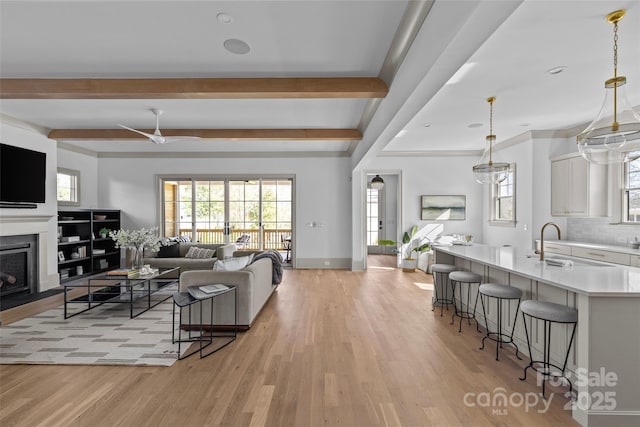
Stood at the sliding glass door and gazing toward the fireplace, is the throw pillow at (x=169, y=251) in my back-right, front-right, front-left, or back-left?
front-left

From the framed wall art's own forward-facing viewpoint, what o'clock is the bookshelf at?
The bookshelf is roughly at 2 o'clock from the framed wall art.

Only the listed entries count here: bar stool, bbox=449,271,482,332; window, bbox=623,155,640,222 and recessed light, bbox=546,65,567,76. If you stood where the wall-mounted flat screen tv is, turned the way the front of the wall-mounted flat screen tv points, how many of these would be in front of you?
3

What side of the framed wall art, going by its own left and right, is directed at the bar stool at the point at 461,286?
front

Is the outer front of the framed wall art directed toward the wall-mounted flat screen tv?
no

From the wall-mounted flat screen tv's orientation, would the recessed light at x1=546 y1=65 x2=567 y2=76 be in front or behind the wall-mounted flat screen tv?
in front

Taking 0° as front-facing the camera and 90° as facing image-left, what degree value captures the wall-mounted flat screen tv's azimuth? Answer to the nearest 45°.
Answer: approximately 315°

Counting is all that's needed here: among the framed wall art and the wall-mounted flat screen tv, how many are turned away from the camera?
0

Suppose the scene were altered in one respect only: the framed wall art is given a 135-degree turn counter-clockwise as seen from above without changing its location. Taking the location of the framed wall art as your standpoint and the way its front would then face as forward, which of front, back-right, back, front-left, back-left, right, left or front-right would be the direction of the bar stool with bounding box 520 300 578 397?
back-right

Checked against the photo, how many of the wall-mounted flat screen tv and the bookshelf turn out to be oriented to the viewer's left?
0

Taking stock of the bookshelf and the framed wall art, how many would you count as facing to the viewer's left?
0

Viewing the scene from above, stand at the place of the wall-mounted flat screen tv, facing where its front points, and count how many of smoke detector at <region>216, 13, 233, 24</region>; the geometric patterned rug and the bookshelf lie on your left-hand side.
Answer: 1

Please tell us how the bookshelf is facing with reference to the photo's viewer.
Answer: facing the viewer and to the right of the viewer

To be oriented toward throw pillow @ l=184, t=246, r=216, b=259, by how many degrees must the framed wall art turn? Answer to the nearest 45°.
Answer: approximately 45° to its right

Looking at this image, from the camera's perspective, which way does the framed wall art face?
toward the camera

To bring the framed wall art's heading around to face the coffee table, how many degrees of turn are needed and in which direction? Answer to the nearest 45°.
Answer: approximately 45° to its right

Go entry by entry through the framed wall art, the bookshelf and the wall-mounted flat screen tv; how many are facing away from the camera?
0

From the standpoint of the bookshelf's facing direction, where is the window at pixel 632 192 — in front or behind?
in front

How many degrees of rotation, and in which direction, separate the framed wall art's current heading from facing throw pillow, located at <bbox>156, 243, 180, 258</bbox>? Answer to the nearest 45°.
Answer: approximately 45° to its right

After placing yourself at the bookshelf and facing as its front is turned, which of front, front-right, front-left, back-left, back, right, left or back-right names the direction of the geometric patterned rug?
front-right
